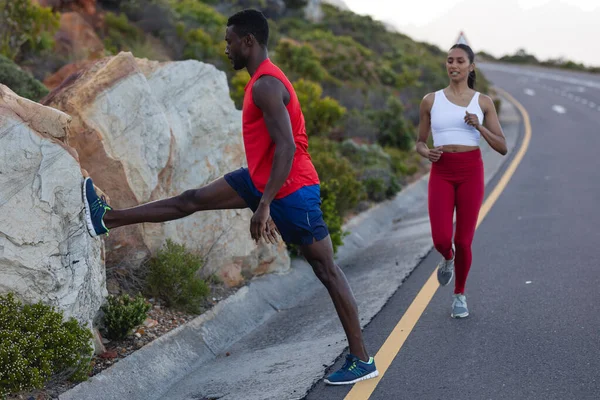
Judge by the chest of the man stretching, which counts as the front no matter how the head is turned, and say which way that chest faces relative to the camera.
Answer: to the viewer's left

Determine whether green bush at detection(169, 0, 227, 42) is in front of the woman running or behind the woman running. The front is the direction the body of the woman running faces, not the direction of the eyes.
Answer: behind

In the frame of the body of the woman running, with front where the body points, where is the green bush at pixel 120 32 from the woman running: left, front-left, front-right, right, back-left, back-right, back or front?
back-right

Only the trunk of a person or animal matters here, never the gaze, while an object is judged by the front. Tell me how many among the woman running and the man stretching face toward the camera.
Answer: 1

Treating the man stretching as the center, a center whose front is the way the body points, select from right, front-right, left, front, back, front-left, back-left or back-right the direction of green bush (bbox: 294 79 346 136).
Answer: right

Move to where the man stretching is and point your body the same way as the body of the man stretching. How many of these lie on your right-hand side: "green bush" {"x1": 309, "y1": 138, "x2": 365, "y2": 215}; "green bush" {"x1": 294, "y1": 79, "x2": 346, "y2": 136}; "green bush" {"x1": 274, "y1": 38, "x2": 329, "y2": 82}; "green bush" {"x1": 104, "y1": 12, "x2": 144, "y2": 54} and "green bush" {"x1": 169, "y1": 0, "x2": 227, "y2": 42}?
5

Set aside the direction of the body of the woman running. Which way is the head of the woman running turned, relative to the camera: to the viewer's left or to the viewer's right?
to the viewer's left

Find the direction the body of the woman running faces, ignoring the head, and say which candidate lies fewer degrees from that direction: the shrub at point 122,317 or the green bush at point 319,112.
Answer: the shrub

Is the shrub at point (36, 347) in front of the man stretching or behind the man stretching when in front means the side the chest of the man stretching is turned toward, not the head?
in front

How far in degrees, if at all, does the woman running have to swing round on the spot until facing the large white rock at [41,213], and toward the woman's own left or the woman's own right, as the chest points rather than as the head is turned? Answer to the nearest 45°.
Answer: approximately 45° to the woman's own right

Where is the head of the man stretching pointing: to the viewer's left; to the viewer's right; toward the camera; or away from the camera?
to the viewer's left

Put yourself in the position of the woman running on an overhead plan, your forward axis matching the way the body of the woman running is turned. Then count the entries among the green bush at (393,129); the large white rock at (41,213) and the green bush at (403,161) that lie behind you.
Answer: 2

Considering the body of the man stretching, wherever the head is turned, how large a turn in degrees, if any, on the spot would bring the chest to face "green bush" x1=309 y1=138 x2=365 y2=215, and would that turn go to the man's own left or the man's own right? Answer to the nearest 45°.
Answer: approximately 90° to the man's own right

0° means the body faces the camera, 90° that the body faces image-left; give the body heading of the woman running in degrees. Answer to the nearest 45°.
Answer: approximately 0°

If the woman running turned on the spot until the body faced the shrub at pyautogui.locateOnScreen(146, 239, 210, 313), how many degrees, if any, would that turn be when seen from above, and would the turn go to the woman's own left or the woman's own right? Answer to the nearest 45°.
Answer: approximately 90° to the woman's own right

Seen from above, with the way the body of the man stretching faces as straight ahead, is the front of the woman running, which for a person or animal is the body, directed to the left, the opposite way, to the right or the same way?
to the left

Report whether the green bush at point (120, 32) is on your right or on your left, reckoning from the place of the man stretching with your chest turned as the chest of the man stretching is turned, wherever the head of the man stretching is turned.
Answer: on your right
